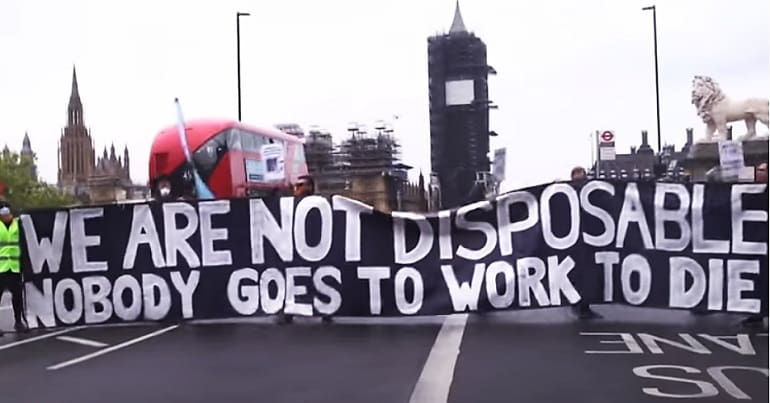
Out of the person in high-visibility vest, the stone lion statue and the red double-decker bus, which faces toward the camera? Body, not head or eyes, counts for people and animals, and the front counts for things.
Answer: the person in high-visibility vest

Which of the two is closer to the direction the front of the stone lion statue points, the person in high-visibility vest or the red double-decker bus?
the red double-decker bus

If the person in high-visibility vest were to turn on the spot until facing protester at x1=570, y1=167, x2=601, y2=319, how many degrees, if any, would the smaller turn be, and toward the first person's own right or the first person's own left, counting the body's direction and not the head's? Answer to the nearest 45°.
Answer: approximately 45° to the first person's own left

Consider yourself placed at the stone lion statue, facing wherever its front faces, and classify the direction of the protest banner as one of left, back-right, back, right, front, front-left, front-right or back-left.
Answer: left

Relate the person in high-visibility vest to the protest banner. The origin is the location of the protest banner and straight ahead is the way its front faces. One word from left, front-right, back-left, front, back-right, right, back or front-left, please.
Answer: right

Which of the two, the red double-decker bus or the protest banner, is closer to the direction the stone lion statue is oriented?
the red double-decker bus

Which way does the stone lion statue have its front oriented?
to the viewer's left

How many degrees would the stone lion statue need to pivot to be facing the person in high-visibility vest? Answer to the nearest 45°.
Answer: approximately 90° to its left

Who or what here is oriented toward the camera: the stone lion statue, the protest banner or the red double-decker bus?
the protest banner

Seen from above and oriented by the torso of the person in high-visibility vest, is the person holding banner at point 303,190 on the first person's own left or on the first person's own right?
on the first person's own left

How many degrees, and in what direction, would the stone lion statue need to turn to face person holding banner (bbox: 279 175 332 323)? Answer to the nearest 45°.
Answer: approximately 90° to its left

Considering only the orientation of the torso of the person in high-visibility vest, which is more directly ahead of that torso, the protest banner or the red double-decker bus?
the protest banner

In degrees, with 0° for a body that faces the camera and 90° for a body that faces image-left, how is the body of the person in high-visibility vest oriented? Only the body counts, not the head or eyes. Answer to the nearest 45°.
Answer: approximately 0°
